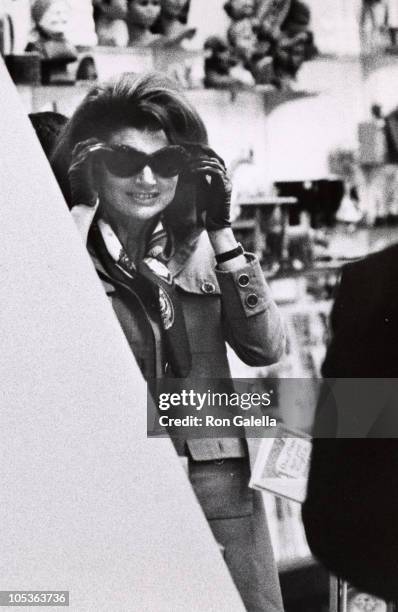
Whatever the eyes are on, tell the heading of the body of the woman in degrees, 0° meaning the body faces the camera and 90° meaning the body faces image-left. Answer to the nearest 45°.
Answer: approximately 0°

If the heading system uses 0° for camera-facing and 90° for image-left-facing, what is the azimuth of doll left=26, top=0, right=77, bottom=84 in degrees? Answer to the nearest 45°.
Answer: approximately 315°

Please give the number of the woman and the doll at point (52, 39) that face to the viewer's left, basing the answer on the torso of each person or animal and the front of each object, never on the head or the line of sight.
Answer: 0
